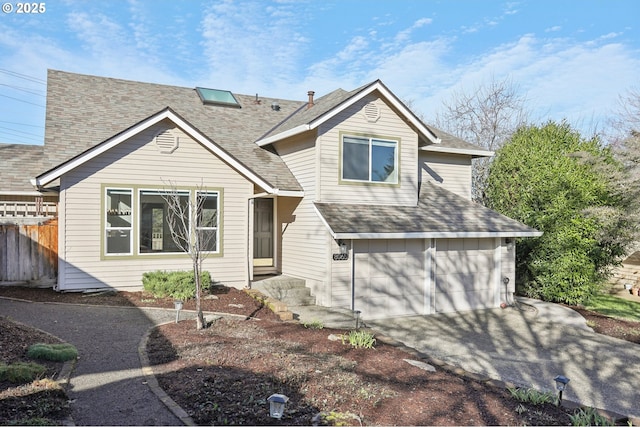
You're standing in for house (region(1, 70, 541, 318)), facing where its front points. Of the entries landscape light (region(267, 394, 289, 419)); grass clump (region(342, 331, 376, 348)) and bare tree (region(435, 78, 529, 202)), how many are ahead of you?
2

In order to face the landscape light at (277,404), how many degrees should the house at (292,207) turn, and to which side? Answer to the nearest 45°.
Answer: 0° — it already faces it

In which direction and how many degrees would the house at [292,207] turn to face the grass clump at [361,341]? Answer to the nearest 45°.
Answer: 0° — it already faces it

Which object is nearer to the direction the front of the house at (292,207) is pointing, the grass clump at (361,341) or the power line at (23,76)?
the grass clump

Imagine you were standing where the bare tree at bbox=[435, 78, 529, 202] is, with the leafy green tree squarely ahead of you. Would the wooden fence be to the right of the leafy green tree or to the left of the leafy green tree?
right

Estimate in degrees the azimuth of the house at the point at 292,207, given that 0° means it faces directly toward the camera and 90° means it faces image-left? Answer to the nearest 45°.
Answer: approximately 0°

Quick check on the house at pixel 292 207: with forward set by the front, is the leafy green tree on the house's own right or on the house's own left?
on the house's own left

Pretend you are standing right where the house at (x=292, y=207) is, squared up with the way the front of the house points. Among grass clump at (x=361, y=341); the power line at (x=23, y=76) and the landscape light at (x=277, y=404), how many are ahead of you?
2

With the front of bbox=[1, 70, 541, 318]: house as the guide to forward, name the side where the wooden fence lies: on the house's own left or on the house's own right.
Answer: on the house's own right

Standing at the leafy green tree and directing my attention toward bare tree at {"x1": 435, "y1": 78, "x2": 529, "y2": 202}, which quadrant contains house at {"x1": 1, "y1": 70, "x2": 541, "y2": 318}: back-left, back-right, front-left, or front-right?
back-left

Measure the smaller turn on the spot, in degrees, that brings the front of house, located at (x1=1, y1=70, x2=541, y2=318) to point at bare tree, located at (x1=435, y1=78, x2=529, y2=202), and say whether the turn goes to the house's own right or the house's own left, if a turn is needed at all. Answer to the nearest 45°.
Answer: approximately 135° to the house's own left

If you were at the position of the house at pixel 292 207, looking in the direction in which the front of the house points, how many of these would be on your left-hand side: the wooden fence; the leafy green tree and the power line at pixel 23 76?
1

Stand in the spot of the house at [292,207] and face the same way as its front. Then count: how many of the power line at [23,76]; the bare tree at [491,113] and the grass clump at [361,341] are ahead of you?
1

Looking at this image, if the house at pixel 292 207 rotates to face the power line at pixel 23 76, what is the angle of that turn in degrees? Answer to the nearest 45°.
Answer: approximately 135° to its right

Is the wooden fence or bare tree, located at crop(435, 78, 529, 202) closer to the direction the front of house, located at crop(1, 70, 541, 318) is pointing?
the wooden fence
